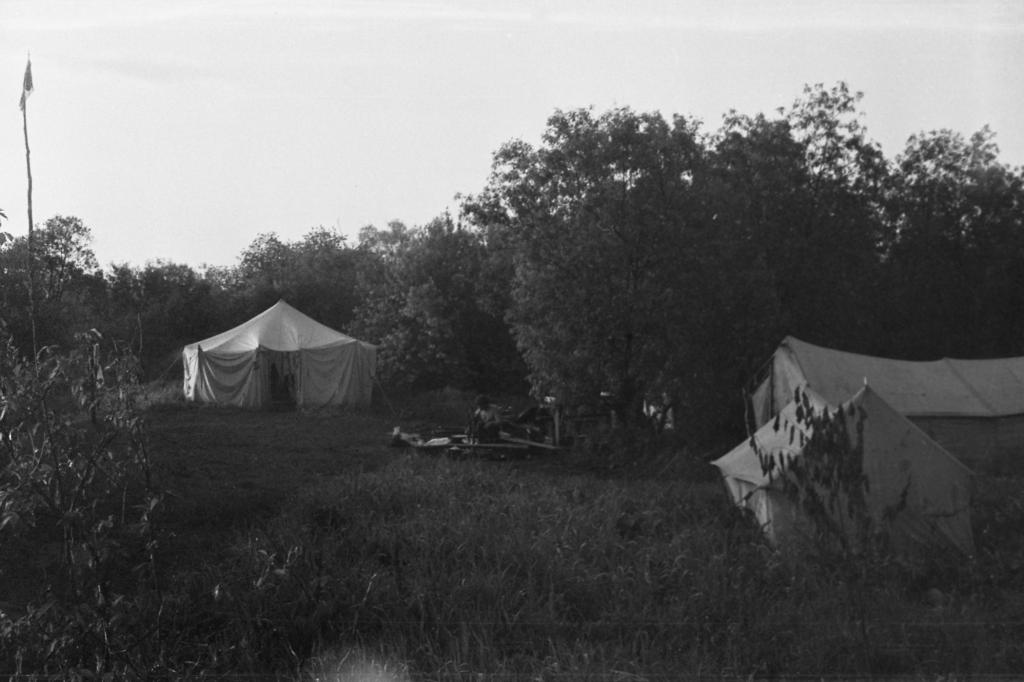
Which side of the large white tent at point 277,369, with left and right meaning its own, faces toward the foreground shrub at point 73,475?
front

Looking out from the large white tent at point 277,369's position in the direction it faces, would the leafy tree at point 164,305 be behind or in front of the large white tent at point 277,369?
behind

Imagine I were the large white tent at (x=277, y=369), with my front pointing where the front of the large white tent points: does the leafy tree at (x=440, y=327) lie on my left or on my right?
on my left

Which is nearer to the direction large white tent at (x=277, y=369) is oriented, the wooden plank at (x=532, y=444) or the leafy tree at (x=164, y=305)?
the wooden plank

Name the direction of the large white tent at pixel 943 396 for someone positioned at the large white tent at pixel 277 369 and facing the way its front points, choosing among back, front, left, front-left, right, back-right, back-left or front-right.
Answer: front-left

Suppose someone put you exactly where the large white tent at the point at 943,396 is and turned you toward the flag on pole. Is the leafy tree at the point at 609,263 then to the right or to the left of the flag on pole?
right

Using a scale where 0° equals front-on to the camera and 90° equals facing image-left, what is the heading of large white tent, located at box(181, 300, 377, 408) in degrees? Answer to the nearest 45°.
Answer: approximately 0°
